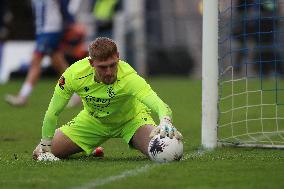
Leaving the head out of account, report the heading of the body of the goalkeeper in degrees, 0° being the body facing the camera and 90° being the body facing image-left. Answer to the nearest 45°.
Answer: approximately 0°

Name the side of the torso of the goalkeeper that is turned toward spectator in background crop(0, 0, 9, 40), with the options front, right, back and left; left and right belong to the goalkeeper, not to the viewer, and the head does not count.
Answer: back

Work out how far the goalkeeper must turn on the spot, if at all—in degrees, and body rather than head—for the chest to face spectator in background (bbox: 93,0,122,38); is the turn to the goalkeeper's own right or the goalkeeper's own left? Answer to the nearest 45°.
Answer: approximately 180°

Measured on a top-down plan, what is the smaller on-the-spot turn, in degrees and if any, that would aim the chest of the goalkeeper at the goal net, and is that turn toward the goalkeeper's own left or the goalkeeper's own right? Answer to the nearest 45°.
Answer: approximately 135° to the goalkeeper's own left

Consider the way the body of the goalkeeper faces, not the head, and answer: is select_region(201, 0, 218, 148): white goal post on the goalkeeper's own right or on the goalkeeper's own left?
on the goalkeeper's own left
